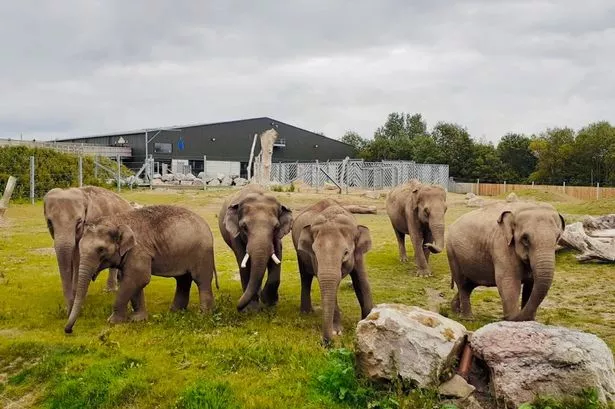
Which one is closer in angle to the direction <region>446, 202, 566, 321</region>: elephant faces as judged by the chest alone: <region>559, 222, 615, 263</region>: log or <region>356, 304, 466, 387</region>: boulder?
the boulder

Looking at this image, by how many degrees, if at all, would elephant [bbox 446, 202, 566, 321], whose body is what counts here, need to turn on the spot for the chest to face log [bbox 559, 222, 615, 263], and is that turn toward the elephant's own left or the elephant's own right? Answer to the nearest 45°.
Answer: approximately 135° to the elephant's own left

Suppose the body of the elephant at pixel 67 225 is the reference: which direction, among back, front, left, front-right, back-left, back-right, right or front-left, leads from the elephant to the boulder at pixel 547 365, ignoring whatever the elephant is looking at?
left

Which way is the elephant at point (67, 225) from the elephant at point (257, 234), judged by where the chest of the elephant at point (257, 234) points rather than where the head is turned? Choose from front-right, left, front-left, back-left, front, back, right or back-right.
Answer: right

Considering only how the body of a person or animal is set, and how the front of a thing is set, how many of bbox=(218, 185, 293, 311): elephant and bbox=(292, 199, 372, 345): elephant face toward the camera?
2

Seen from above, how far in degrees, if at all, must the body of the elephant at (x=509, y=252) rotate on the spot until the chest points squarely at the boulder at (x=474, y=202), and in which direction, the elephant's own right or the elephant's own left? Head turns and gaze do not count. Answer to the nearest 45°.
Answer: approximately 135° to the elephant's own left

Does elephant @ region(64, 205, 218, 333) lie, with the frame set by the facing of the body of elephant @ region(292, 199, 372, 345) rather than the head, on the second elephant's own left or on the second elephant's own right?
on the second elephant's own right

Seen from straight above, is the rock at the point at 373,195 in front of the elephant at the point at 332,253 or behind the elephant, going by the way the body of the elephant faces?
behind

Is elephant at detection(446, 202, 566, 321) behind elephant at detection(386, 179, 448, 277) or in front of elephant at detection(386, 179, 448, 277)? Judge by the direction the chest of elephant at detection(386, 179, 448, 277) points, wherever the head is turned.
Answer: in front

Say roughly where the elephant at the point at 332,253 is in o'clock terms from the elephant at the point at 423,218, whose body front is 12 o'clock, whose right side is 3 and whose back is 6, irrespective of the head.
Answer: the elephant at the point at 332,253 is roughly at 2 o'clock from the elephant at the point at 423,218.

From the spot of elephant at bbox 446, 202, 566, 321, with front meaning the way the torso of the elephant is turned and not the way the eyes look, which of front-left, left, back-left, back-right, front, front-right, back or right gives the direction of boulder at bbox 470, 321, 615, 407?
front-right
